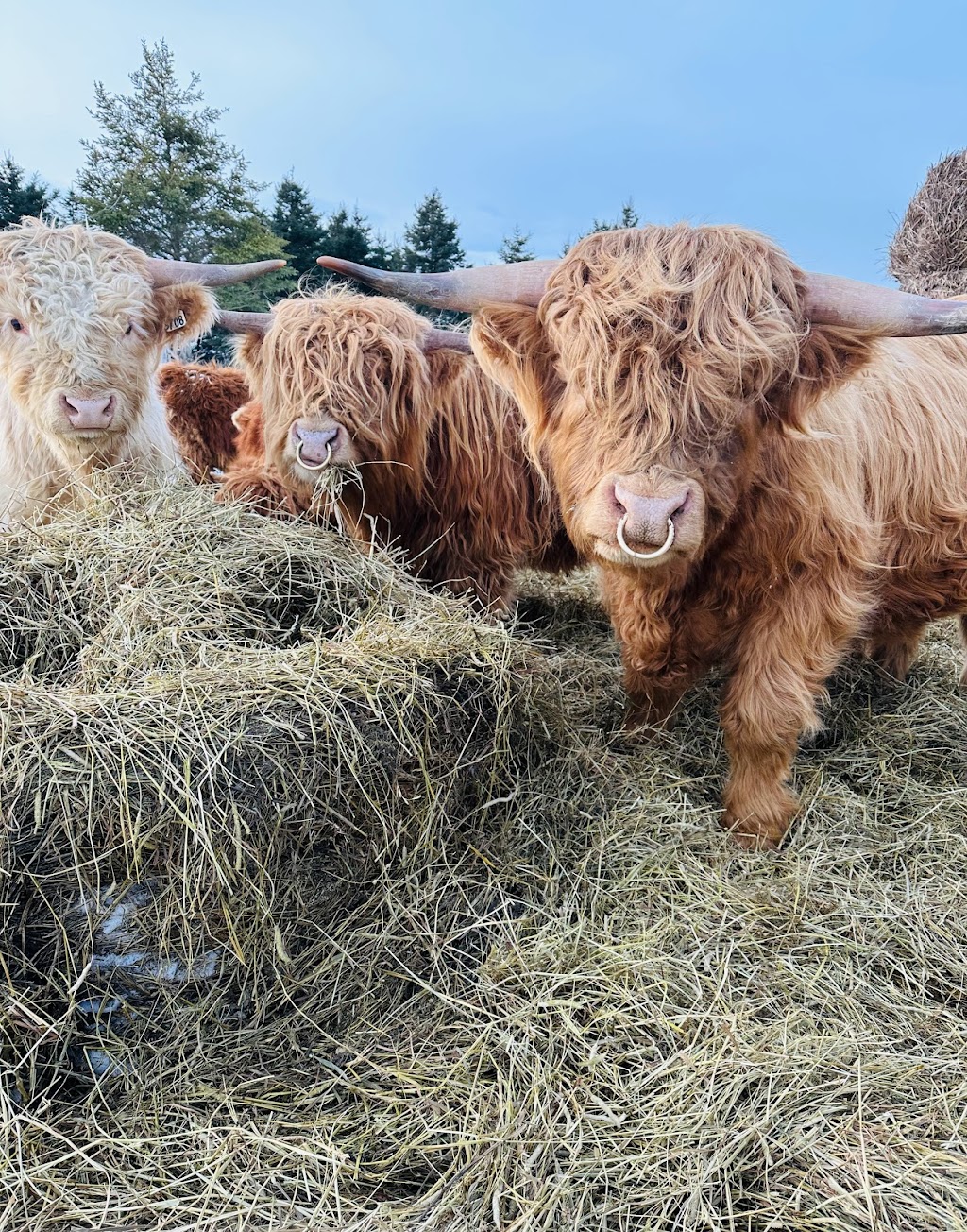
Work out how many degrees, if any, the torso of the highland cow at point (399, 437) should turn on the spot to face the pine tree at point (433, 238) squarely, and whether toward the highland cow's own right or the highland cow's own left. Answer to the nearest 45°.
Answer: approximately 135° to the highland cow's own right

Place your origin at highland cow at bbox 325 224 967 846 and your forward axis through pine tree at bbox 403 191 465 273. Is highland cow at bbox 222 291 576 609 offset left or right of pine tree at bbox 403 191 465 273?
left

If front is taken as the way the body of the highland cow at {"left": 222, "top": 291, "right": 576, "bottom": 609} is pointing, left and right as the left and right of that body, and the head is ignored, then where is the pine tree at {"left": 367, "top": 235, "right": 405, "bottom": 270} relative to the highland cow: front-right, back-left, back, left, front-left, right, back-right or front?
back-right

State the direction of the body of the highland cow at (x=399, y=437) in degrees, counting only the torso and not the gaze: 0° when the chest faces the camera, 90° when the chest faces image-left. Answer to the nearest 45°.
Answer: approximately 45°

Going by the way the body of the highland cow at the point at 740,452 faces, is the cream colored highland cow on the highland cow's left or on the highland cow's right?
on the highland cow's right

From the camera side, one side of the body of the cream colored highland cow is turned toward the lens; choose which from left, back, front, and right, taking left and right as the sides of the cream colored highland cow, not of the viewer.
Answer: front

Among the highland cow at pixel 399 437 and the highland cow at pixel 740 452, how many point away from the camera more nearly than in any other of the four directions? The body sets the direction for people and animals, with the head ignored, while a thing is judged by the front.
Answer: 0

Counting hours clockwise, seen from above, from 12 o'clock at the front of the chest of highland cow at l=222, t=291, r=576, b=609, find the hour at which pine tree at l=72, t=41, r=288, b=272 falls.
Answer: The pine tree is roughly at 4 o'clock from the highland cow.

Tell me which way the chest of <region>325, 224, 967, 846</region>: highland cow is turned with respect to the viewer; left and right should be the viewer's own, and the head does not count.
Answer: facing the viewer and to the left of the viewer

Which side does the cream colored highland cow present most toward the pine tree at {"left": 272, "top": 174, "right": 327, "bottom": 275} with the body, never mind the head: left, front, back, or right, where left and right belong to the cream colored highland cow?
back

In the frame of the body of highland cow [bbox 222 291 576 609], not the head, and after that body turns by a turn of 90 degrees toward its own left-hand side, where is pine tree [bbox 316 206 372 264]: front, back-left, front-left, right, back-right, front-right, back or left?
back-left
